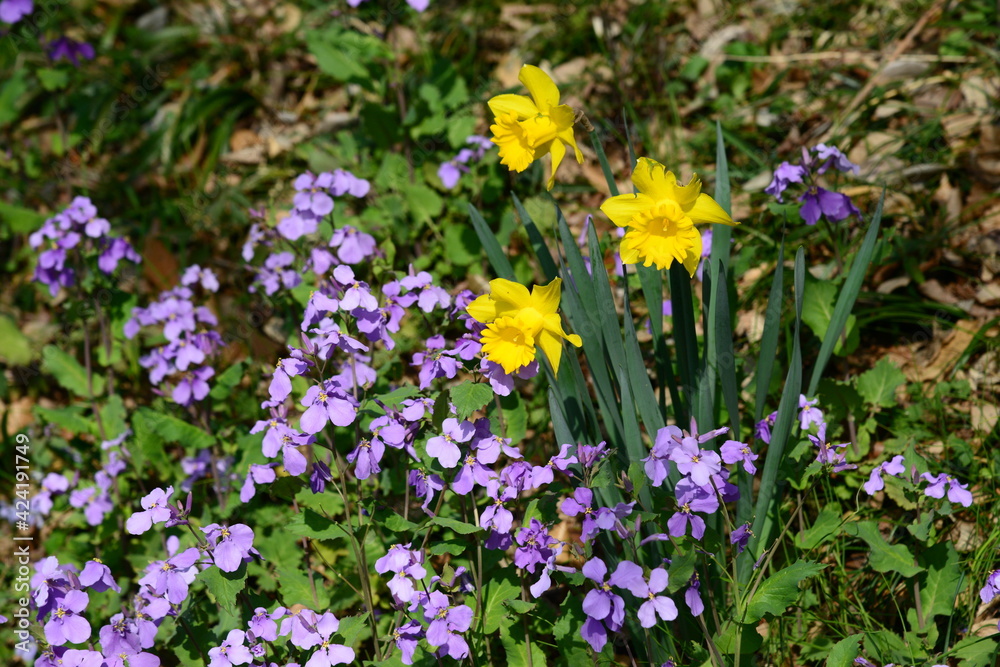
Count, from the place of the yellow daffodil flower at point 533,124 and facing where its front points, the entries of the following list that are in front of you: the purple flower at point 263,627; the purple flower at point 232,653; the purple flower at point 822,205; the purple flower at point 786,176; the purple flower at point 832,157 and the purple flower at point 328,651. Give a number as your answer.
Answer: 3

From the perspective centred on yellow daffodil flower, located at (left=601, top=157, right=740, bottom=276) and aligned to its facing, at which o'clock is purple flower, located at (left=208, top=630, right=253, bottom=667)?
The purple flower is roughly at 2 o'clock from the yellow daffodil flower.

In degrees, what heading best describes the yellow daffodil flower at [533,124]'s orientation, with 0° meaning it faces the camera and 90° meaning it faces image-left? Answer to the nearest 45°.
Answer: approximately 45°

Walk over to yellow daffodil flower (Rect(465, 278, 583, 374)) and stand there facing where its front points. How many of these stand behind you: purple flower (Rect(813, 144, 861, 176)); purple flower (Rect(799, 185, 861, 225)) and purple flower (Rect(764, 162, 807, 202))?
3

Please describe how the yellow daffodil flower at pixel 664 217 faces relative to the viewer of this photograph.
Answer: facing the viewer

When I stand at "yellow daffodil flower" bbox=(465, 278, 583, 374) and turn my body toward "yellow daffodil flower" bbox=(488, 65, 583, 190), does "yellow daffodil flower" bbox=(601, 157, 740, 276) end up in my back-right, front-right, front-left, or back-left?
front-right

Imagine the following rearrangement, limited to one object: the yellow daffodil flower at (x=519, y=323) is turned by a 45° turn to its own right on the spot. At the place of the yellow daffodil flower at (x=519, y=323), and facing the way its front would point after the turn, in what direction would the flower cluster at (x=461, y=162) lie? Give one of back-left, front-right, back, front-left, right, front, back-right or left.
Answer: right

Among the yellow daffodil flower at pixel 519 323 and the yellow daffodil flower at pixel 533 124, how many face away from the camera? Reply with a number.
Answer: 0

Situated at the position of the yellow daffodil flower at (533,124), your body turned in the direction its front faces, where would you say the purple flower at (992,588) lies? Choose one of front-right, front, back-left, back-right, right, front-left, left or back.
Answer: left

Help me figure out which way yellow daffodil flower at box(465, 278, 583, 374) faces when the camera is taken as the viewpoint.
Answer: facing the viewer and to the left of the viewer
